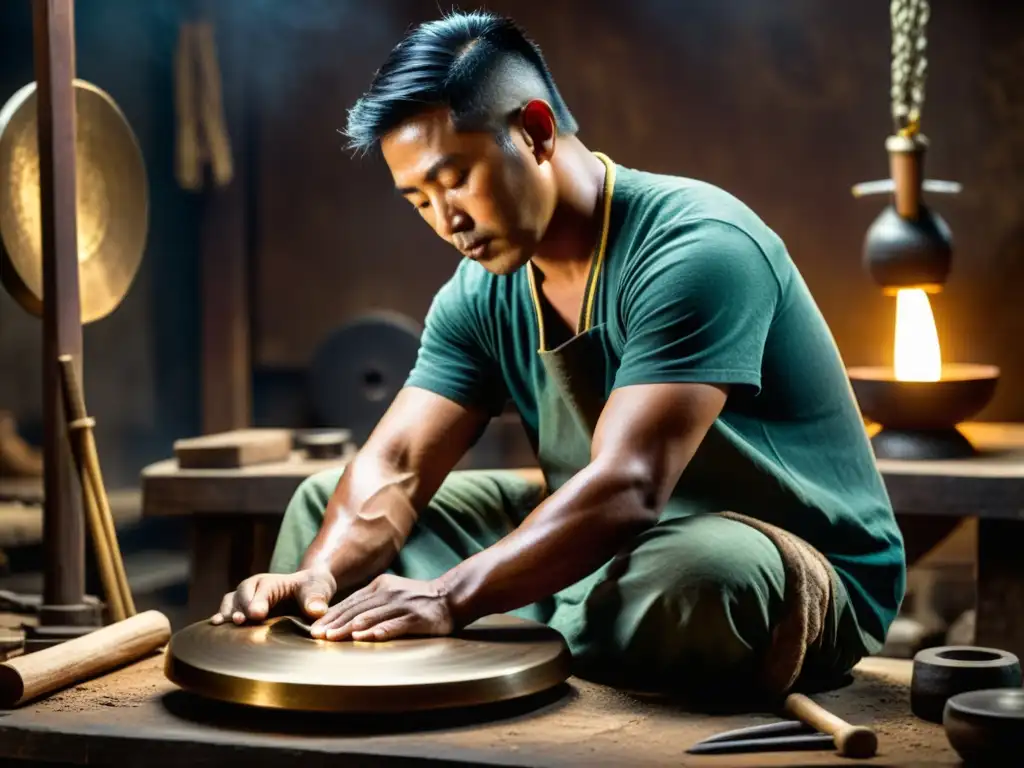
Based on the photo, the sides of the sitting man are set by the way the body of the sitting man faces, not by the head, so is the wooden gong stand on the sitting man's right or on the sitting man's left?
on the sitting man's right

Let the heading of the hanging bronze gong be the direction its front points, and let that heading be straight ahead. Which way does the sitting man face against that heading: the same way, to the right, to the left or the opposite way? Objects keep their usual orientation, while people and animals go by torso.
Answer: to the right

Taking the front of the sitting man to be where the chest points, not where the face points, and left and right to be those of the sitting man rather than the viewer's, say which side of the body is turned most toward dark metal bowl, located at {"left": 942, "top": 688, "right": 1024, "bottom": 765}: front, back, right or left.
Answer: left

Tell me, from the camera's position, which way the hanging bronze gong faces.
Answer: facing the viewer and to the right of the viewer

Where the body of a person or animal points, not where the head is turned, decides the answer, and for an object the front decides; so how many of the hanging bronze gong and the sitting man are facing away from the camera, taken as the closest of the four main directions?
0

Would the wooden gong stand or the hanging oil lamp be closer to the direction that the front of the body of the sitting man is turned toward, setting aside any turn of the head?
the wooden gong stand

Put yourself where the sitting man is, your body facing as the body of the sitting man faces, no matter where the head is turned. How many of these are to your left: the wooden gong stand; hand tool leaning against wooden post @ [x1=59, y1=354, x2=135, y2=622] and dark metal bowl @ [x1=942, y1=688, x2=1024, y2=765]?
1

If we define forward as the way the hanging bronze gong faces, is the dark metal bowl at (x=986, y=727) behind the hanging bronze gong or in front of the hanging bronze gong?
in front

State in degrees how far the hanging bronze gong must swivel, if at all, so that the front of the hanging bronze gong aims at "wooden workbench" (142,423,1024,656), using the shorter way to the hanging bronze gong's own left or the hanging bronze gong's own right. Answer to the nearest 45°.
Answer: approximately 45° to the hanging bronze gong's own left

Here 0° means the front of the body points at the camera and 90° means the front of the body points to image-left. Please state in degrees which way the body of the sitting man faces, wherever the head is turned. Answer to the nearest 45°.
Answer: approximately 45°

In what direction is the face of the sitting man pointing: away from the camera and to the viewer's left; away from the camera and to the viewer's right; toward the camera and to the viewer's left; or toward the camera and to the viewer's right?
toward the camera and to the viewer's left

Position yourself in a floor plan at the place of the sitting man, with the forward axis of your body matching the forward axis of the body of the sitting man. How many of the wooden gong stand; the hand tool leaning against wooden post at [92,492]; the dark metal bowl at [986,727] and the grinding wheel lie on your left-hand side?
1

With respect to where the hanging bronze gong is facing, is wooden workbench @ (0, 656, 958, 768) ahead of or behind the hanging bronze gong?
ahead
